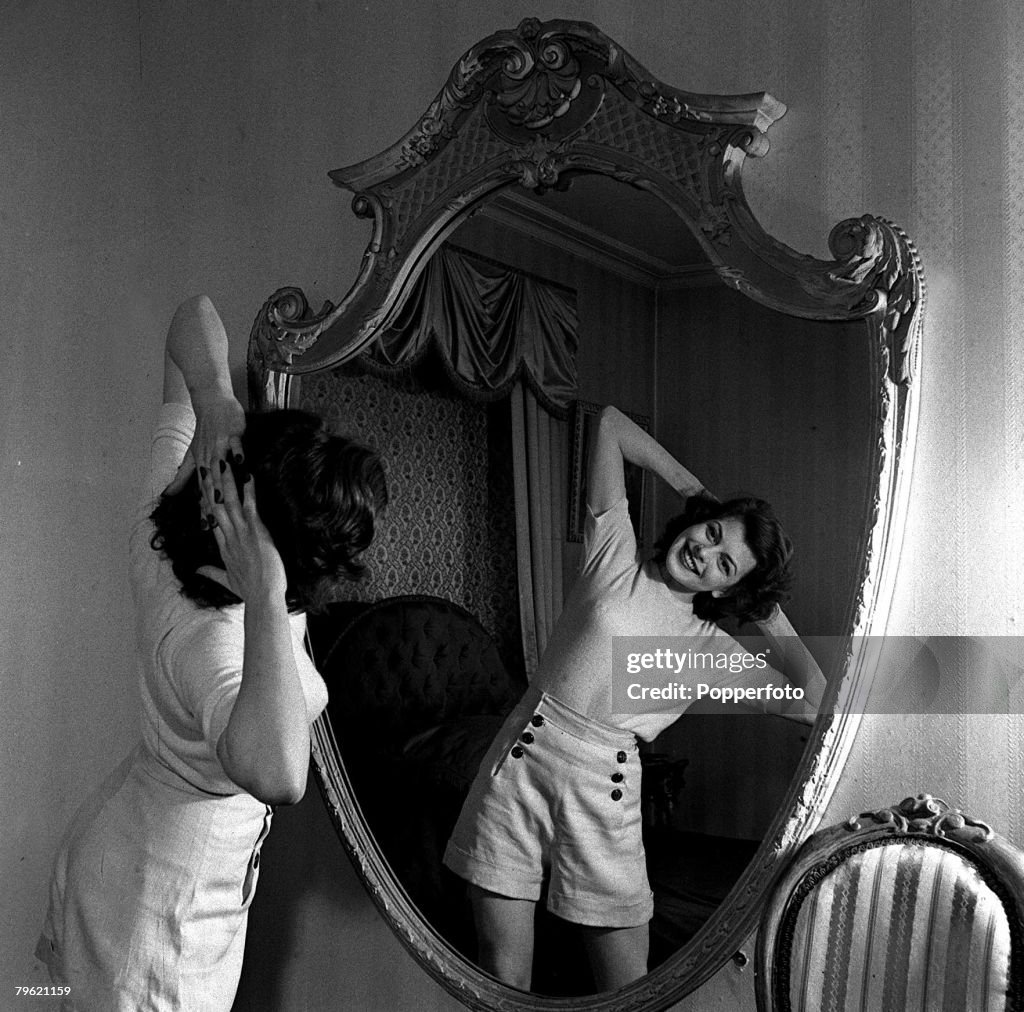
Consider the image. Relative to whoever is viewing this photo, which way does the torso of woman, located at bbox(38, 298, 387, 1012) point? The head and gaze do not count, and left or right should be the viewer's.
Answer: facing away from the viewer and to the right of the viewer

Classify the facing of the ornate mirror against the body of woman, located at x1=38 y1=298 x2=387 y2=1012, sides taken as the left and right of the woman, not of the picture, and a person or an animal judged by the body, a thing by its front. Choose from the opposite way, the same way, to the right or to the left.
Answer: the opposite way

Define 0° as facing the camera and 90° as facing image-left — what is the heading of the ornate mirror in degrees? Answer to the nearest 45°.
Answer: approximately 45°
